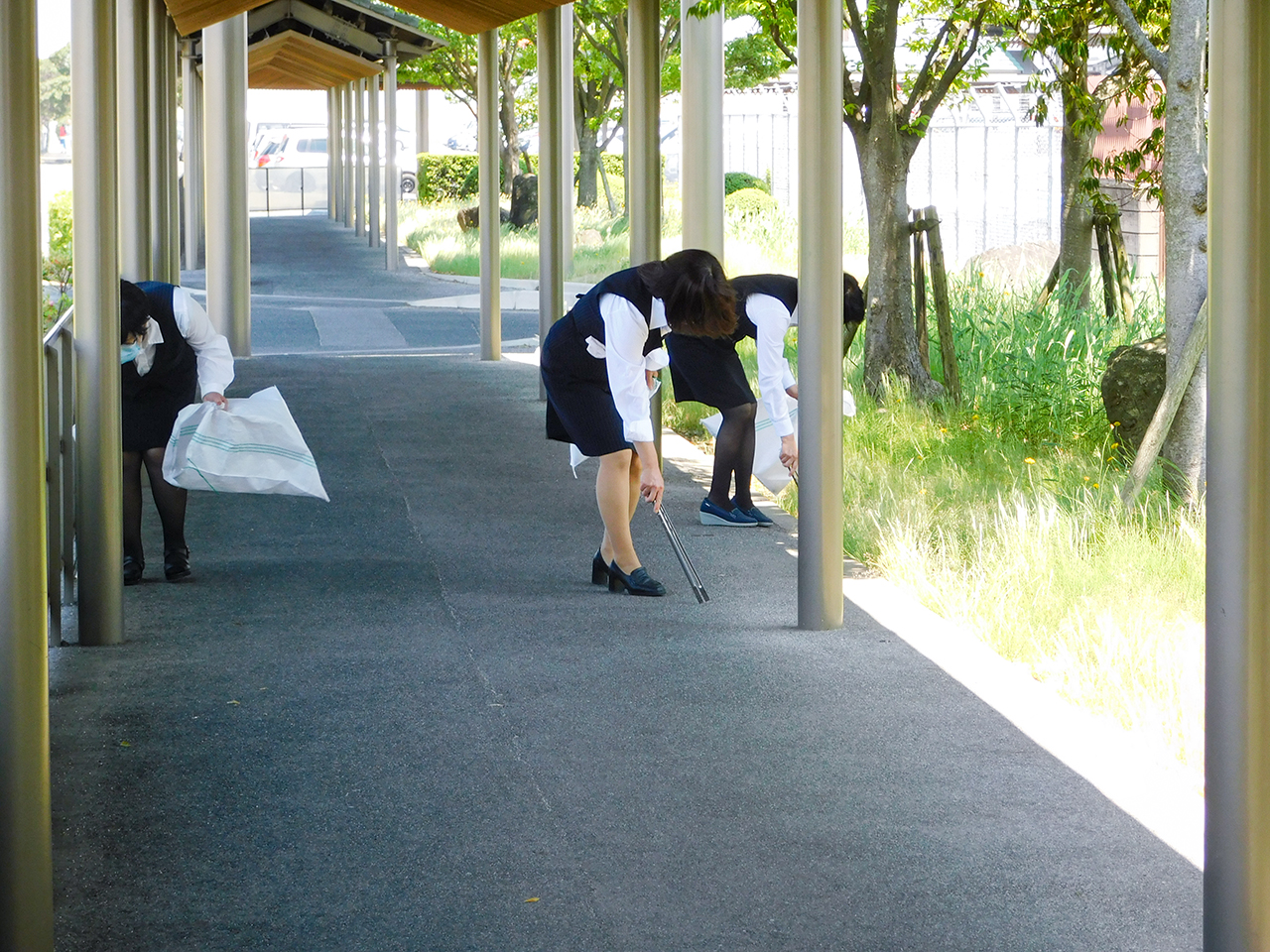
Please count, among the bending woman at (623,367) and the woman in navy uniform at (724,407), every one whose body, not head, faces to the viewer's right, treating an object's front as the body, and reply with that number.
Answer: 2

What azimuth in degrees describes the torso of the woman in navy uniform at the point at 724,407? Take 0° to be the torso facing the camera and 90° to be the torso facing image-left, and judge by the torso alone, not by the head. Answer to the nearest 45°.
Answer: approximately 270°

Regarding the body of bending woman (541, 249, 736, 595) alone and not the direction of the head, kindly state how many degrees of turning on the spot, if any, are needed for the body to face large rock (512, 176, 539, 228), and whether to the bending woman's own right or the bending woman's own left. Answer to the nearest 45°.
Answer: approximately 90° to the bending woman's own left

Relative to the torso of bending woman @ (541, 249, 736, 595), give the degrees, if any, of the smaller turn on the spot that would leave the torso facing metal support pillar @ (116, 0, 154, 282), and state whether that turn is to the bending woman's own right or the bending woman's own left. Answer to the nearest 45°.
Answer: approximately 135° to the bending woman's own left

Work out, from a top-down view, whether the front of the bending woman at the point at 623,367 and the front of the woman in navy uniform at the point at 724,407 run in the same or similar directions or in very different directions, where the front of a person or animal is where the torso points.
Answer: same or similar directions

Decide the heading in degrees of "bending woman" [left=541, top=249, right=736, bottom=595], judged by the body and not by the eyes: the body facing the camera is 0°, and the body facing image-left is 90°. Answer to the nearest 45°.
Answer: approximately 270°

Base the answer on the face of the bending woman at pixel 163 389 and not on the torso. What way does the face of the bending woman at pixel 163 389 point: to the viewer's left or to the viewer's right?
to the viewer's left

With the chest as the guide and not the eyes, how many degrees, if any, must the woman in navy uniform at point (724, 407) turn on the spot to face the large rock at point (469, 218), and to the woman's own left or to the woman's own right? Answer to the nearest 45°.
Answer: approximately 90° to the woman's own left
